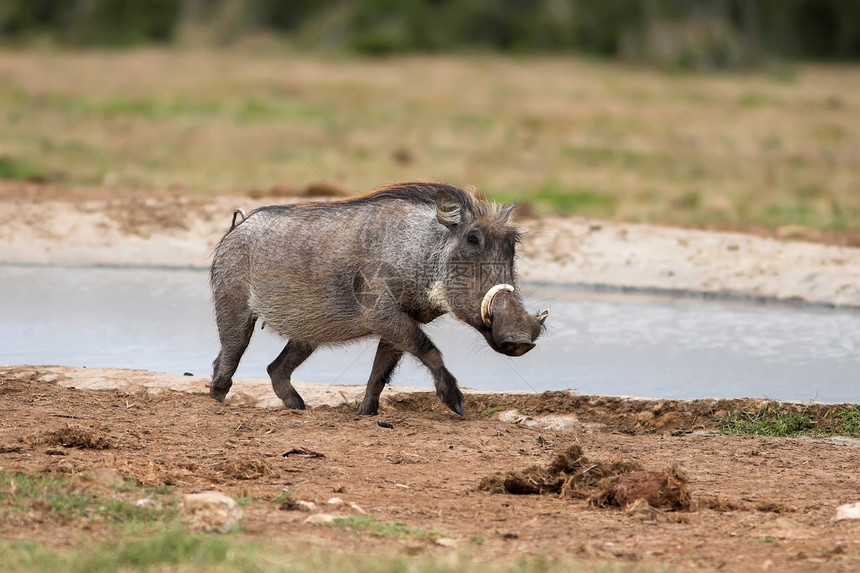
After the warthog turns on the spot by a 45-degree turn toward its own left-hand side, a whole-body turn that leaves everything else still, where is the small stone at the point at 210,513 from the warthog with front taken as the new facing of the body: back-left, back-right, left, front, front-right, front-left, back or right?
back-right

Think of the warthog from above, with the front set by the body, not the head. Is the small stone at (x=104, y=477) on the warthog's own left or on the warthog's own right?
on the warthog's own right

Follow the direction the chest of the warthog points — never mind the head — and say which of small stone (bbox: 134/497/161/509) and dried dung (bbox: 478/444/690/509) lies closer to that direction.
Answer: the dried dung

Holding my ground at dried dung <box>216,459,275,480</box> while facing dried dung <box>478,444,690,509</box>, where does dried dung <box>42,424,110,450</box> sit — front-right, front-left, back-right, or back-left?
back-left

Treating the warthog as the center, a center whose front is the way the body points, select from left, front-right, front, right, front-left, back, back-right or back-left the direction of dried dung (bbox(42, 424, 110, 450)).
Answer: back-right

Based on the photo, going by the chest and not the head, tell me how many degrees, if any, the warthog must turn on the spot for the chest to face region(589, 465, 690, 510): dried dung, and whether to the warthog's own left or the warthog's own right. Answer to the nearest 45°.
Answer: approximately 45° to the warthog's own right

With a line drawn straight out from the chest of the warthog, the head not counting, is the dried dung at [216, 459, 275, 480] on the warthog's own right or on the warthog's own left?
on the warthog's own right

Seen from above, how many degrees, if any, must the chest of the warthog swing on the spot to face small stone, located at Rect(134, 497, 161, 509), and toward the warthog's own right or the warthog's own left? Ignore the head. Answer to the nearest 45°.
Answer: approximately 90° to the warthog's own right

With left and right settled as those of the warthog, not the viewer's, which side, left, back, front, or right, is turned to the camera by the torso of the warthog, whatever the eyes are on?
right

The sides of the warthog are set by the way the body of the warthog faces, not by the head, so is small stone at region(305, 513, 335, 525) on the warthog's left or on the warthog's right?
on the warthog's right

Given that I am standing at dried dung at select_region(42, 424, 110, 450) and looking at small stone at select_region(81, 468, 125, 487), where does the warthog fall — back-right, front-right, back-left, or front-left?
back-left

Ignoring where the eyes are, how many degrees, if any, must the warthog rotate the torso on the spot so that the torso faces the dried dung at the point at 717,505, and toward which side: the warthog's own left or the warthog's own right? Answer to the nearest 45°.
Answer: approximately 45° to the warthog's own right
